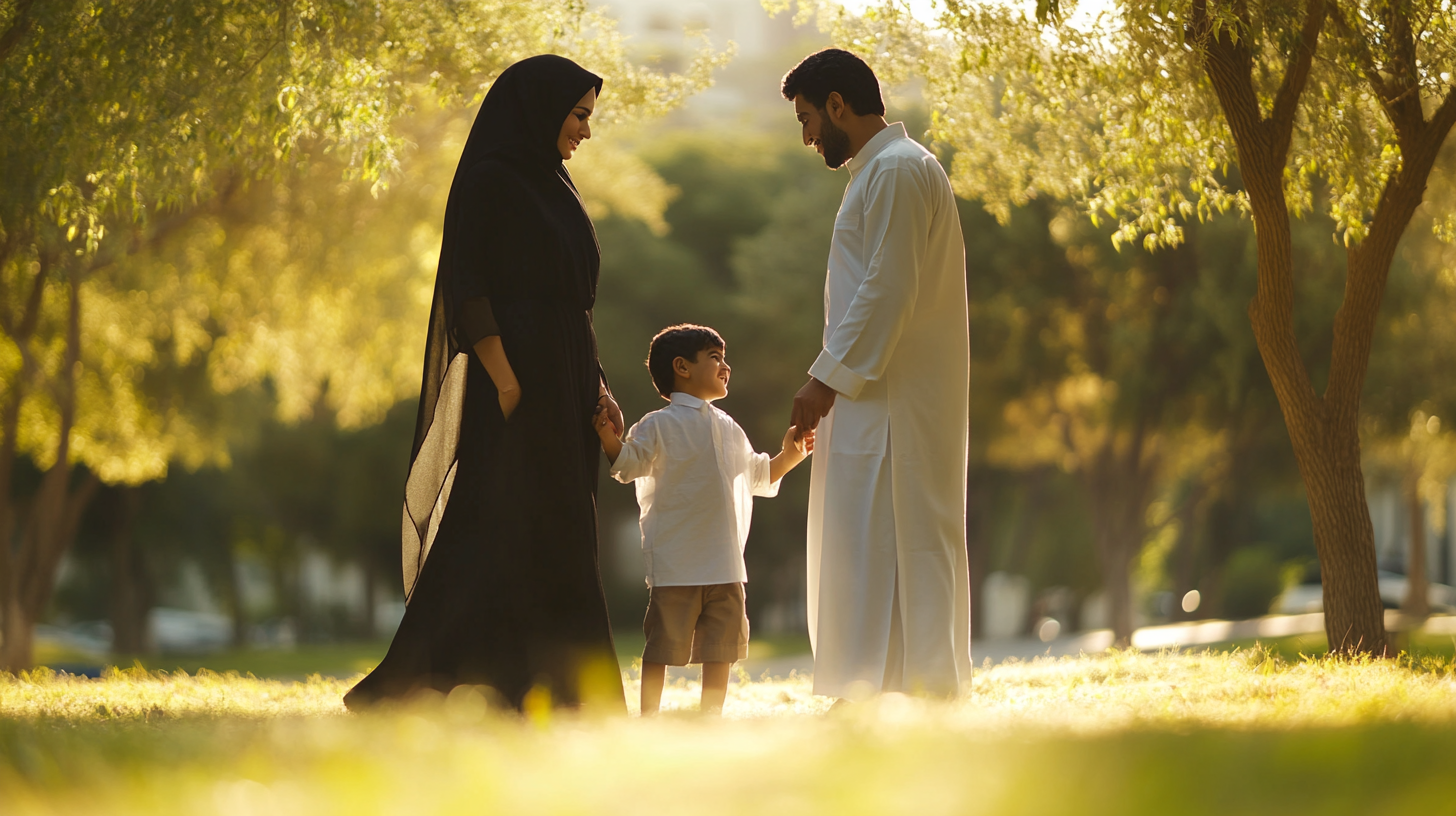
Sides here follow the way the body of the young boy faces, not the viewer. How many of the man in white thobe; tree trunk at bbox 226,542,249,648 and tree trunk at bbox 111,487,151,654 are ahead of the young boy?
1

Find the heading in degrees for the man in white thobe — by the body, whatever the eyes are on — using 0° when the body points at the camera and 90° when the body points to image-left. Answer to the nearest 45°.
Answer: approximately 90°

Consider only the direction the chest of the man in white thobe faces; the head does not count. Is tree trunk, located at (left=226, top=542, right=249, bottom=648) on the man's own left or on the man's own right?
on the man's own right

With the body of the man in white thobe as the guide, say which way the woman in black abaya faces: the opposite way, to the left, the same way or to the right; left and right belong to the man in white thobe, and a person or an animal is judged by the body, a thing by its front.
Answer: the opposite way

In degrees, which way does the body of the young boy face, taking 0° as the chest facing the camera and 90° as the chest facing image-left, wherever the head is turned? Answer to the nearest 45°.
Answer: approximately 315°

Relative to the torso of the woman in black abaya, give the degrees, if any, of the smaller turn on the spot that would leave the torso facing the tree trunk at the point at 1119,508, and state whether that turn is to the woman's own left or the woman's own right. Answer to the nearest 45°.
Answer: approximately 45° to the woman's own left

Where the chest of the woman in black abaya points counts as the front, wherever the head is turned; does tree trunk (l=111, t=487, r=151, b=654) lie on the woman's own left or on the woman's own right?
on the woman's own left

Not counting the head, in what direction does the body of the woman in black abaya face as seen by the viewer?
to the viewer's right

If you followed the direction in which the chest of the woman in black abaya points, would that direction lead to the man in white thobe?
yes

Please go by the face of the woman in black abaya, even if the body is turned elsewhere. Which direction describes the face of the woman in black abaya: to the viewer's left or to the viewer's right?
to the viewer's right

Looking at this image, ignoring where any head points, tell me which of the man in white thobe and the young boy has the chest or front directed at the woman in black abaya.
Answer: the man in white thobe

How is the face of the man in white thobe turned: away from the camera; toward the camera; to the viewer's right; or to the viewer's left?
to the viewer's left
